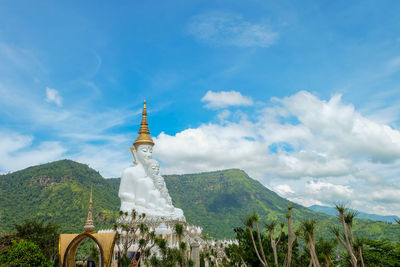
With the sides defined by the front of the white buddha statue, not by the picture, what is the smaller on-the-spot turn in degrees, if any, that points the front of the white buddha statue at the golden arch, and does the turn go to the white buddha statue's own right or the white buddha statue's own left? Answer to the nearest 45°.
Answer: approximately 45° to the white buddha statue's own right

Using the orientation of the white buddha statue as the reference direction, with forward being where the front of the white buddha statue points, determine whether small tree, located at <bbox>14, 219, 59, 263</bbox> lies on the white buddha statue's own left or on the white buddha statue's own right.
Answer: on the white buddha statue's own right

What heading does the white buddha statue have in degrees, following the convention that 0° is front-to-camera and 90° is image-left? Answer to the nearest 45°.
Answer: approximately 315°

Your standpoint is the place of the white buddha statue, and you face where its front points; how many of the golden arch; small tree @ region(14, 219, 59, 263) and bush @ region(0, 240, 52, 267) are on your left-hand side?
0

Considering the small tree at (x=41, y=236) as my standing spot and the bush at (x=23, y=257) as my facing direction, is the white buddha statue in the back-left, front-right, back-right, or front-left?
back-left

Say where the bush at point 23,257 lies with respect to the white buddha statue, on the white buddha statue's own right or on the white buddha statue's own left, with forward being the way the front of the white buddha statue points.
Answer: on the white buddha statue's own right
